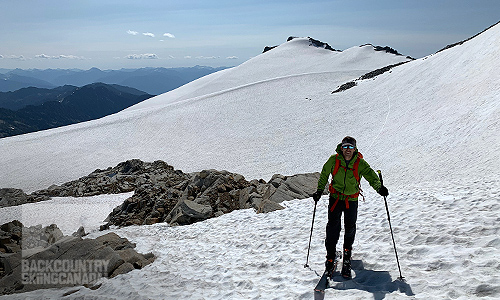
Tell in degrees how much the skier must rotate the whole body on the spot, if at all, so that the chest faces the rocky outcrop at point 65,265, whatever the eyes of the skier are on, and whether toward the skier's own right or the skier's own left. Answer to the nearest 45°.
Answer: approximately 90° to the skier's own right

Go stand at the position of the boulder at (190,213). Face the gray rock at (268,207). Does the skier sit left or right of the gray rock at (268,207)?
right

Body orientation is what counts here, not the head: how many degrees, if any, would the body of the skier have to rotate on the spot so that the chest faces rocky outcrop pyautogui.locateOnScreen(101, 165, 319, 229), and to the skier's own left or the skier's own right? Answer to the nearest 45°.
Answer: approximately 135° to the skier's own right

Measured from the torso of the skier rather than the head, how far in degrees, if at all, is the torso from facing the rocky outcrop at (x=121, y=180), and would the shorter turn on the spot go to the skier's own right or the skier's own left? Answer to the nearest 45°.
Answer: approximately 135° to the skier's own right

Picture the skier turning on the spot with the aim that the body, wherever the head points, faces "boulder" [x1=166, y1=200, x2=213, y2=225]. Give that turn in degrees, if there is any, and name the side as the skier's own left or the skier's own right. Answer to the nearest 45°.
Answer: approximately 135° to the skier's own right

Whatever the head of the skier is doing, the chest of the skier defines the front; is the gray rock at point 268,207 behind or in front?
behind

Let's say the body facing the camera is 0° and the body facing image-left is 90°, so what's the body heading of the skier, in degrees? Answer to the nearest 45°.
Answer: approximately 0°
